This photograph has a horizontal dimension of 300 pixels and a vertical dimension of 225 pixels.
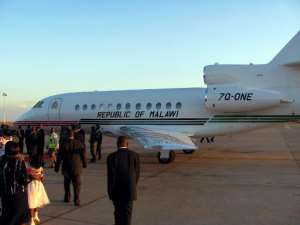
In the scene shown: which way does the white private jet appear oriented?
to the viewer's left

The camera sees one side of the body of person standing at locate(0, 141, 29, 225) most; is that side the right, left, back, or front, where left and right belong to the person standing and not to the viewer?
back

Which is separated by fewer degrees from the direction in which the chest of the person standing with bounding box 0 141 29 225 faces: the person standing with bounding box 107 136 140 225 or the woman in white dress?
the woman in white dress

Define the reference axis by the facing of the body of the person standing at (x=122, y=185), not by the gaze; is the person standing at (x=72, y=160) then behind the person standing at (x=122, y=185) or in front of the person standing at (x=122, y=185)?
in front

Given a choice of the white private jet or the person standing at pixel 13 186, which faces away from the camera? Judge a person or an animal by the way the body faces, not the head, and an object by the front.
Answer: the person standing

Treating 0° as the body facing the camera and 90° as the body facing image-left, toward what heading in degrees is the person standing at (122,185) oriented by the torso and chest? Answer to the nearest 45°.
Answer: approximately 180°

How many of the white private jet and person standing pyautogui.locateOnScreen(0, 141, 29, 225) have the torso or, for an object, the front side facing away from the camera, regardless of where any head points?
1

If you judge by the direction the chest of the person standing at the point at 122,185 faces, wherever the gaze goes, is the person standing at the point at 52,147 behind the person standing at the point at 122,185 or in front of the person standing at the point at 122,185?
in front

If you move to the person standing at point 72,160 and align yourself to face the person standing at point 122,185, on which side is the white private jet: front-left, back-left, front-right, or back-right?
back-left
